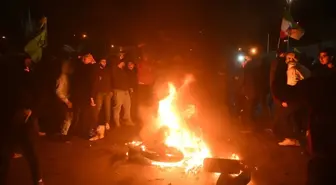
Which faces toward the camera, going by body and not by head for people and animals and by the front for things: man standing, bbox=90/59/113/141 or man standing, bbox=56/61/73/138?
man standing, bbox=90/59/113/141

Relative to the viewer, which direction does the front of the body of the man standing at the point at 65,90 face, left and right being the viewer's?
facing to the right of the viewer

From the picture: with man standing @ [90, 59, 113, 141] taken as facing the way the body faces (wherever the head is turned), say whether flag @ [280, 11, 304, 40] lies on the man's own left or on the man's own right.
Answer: on the man's own left

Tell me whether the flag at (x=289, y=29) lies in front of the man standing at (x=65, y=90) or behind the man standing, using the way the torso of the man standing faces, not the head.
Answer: in front

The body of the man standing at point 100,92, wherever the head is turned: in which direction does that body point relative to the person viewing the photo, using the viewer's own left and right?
facing the viewer

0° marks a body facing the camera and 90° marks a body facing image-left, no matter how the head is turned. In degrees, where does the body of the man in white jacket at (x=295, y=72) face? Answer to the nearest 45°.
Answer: approximately 45°

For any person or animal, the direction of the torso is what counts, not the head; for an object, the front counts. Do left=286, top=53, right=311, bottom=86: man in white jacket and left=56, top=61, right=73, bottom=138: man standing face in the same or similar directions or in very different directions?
very different directions

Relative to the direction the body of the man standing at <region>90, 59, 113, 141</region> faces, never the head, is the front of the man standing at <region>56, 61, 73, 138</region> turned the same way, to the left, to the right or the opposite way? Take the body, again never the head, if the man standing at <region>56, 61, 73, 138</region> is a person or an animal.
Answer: to the left

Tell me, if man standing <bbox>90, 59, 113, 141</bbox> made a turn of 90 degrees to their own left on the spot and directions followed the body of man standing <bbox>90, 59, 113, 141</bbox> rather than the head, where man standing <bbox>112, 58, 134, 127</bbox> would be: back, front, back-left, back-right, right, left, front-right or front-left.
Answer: front-left

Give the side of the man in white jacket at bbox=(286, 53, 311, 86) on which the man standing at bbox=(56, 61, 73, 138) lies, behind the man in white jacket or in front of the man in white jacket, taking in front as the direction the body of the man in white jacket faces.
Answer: in front

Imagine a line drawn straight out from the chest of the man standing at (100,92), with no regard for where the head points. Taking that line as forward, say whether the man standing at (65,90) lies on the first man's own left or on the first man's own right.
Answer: on the first man's own right
